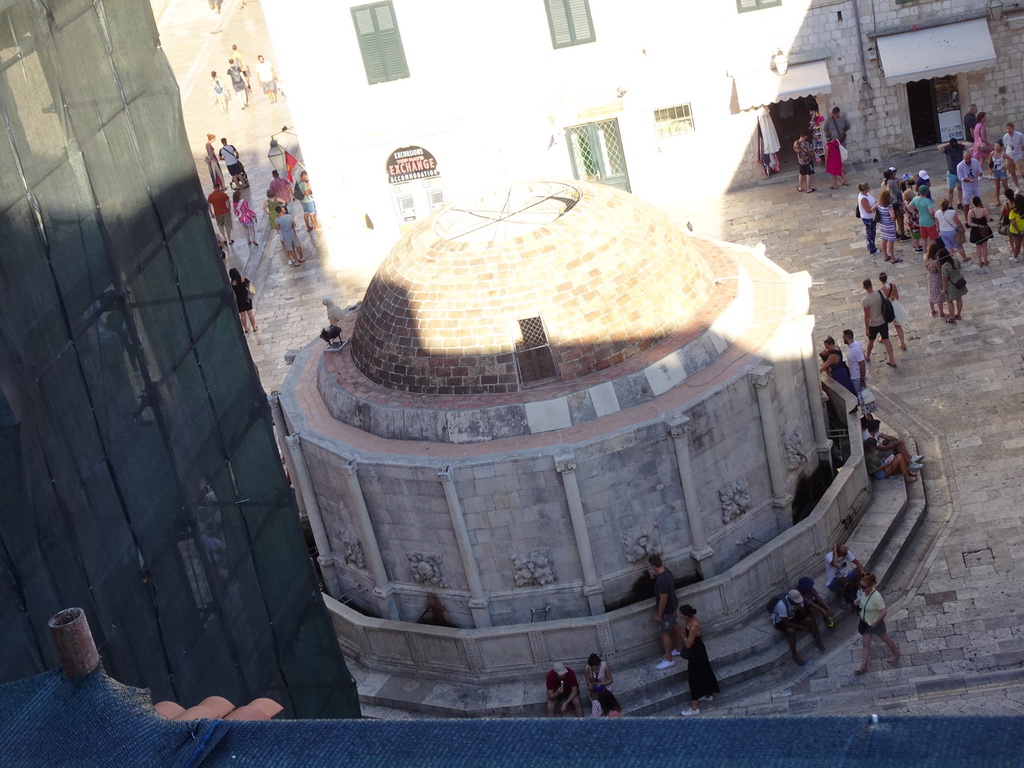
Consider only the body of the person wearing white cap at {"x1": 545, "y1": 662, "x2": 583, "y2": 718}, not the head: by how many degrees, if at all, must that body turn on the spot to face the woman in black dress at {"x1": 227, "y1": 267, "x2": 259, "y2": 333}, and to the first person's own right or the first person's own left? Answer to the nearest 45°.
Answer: approximately 180°

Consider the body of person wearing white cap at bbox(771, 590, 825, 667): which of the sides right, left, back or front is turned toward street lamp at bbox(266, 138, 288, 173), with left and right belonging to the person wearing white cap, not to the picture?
back

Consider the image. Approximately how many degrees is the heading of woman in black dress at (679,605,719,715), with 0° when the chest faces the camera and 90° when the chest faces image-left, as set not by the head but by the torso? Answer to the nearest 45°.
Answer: approximately 90°

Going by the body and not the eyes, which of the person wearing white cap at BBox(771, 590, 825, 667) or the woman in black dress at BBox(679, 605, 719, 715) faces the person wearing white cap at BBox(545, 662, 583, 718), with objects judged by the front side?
the woman in black dress

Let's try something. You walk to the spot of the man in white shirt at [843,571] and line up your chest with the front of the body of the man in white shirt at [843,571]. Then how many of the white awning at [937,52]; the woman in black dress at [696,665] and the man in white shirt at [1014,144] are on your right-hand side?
1

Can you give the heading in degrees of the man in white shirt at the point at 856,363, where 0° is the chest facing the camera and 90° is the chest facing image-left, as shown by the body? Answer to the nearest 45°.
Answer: approximately 90°

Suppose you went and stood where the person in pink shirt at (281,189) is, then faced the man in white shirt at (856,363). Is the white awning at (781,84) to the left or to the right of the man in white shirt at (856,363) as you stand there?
left

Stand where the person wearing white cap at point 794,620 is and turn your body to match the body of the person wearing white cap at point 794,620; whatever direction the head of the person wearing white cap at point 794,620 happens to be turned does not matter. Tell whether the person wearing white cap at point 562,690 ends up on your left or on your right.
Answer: on your right

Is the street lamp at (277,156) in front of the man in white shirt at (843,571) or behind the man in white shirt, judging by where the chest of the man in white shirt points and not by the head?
behind
